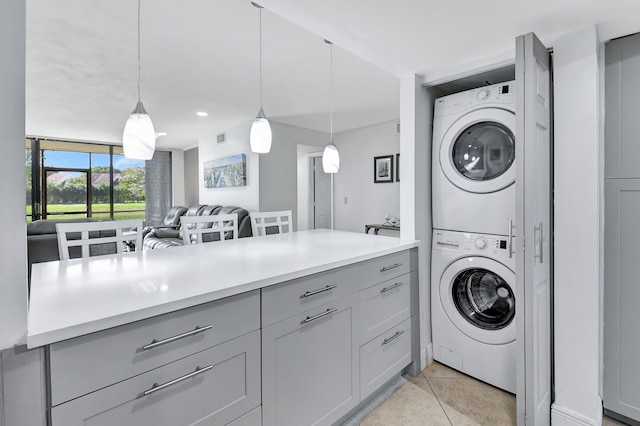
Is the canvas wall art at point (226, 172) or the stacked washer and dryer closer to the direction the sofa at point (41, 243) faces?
the canvas wall art

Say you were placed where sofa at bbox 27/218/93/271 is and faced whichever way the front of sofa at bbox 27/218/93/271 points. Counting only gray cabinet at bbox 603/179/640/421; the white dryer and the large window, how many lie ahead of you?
1

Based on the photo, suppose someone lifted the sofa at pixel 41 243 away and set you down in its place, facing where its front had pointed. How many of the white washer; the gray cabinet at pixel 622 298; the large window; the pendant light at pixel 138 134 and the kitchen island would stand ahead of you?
1

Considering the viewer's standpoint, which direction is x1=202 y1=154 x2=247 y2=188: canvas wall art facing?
facing the viewer and to the left of the viewer

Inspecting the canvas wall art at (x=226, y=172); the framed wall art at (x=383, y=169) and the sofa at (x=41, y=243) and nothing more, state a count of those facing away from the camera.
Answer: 1

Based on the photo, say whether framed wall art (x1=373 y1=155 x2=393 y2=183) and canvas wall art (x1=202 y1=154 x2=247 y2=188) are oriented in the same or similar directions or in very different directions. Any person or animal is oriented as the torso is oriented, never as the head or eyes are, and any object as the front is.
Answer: same or similar directions

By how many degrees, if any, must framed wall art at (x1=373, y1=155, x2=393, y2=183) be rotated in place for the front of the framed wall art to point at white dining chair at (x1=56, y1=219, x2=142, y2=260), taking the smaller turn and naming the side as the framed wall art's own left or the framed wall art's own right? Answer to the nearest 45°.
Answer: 0° — it already faces it

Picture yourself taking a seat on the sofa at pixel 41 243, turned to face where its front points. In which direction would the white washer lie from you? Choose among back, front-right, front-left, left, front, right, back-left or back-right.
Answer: back-right

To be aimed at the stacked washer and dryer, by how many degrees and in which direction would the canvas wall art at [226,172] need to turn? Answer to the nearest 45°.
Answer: approximately 45° to its left

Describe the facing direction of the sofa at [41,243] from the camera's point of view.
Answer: facing away from the viewer

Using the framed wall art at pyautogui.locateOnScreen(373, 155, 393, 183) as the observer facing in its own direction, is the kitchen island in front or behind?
in front

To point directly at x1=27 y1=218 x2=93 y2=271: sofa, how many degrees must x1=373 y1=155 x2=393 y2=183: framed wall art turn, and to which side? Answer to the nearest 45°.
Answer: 0° — it already faces it

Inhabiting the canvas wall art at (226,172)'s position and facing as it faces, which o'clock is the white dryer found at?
The white dryer is roughly at 10 o'clock from the canvas wall art.

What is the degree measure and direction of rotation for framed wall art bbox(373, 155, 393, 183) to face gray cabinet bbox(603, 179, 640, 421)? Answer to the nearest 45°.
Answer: approximately 45° to its left

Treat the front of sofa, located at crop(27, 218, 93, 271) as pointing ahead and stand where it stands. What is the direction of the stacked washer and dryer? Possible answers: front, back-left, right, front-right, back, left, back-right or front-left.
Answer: back-right

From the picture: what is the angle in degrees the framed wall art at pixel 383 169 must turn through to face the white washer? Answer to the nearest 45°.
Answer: approximately 45° to its left

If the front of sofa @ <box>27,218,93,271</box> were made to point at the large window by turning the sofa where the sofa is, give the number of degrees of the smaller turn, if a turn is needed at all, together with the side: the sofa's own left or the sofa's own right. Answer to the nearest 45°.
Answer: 0° — it already faces it

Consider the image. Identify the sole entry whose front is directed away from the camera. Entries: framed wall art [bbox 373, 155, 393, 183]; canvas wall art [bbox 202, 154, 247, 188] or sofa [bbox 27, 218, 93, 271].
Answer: the sofa
